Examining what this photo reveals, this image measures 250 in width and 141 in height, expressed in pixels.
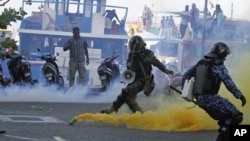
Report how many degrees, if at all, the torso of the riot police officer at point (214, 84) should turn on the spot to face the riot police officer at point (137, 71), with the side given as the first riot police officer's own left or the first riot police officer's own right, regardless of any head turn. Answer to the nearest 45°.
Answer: approximately 90° to the first riot police officer's own left

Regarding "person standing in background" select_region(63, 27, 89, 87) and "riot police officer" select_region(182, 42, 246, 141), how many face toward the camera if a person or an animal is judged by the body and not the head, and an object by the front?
1

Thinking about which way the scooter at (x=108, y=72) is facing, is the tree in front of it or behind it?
behind

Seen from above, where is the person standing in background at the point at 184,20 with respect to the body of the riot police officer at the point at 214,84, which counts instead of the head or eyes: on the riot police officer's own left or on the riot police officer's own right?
on the riot police officer's own left
